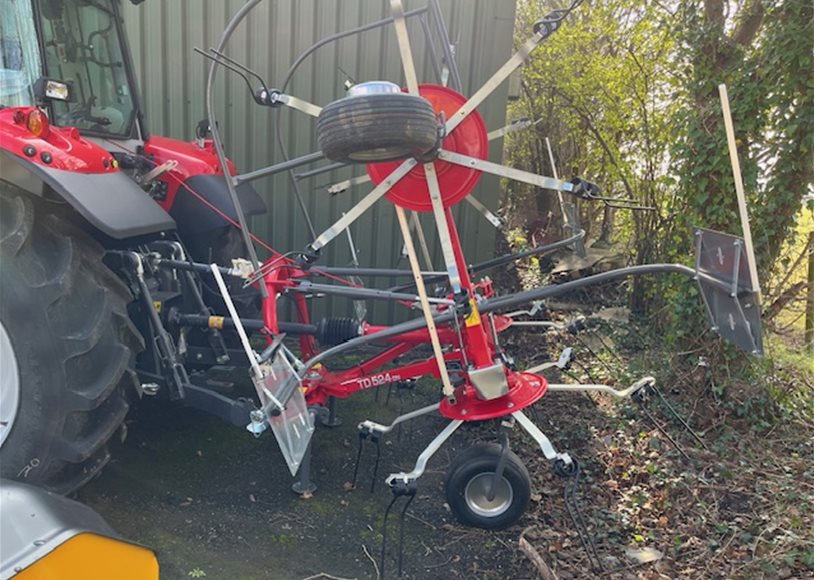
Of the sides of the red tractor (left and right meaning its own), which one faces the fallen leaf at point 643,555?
back

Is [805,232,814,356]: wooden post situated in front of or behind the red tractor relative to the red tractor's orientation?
behind

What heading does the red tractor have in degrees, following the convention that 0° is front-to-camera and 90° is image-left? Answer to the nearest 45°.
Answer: approximately 135°
